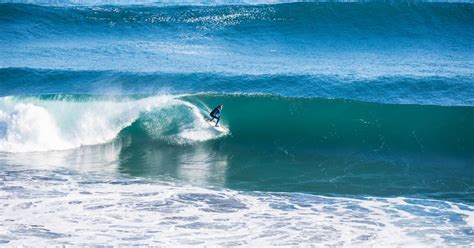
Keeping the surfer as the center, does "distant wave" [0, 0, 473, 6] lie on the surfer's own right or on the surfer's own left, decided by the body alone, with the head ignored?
on the surfer's own left

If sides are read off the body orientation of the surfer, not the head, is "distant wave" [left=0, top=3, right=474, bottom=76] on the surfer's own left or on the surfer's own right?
on the surfer's own left
